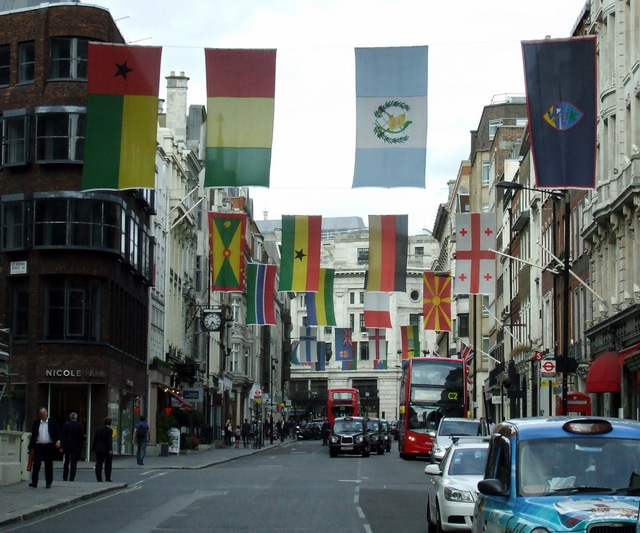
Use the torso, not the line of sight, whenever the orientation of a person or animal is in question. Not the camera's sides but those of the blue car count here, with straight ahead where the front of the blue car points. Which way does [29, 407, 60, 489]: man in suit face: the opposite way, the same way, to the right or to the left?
the same way

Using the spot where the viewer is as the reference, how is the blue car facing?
facing the viewer and to the right of the viewer

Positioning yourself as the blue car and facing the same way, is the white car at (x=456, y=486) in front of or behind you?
behind

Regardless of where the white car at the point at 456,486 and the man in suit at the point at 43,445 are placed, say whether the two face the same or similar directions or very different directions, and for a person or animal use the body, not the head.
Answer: same or similar directions

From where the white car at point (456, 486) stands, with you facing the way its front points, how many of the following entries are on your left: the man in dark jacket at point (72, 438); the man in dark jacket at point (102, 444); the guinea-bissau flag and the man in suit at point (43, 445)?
0

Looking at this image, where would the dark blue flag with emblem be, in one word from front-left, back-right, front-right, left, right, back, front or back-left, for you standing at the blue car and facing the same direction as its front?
back-left

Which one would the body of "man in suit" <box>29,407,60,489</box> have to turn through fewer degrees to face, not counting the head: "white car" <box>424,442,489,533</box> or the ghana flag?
the white car

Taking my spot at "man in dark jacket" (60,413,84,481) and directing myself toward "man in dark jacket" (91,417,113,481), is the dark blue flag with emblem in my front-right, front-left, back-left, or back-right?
front-right

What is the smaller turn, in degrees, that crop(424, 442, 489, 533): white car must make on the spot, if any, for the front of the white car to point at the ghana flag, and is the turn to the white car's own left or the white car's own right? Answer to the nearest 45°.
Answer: approximately 180°

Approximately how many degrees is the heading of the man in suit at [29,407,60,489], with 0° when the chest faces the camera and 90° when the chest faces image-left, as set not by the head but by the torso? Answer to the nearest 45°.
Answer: approximately 0°

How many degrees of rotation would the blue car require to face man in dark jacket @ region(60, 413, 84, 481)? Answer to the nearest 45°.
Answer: approximately 180°

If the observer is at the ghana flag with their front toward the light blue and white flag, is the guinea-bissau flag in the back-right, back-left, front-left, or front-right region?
front-right

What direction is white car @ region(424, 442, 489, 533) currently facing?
toward the camera

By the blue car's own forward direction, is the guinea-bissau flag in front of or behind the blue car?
behind

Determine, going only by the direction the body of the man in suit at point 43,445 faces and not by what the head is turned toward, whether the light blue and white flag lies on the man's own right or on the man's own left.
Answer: on the man's own left

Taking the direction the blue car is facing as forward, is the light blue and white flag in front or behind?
behind
